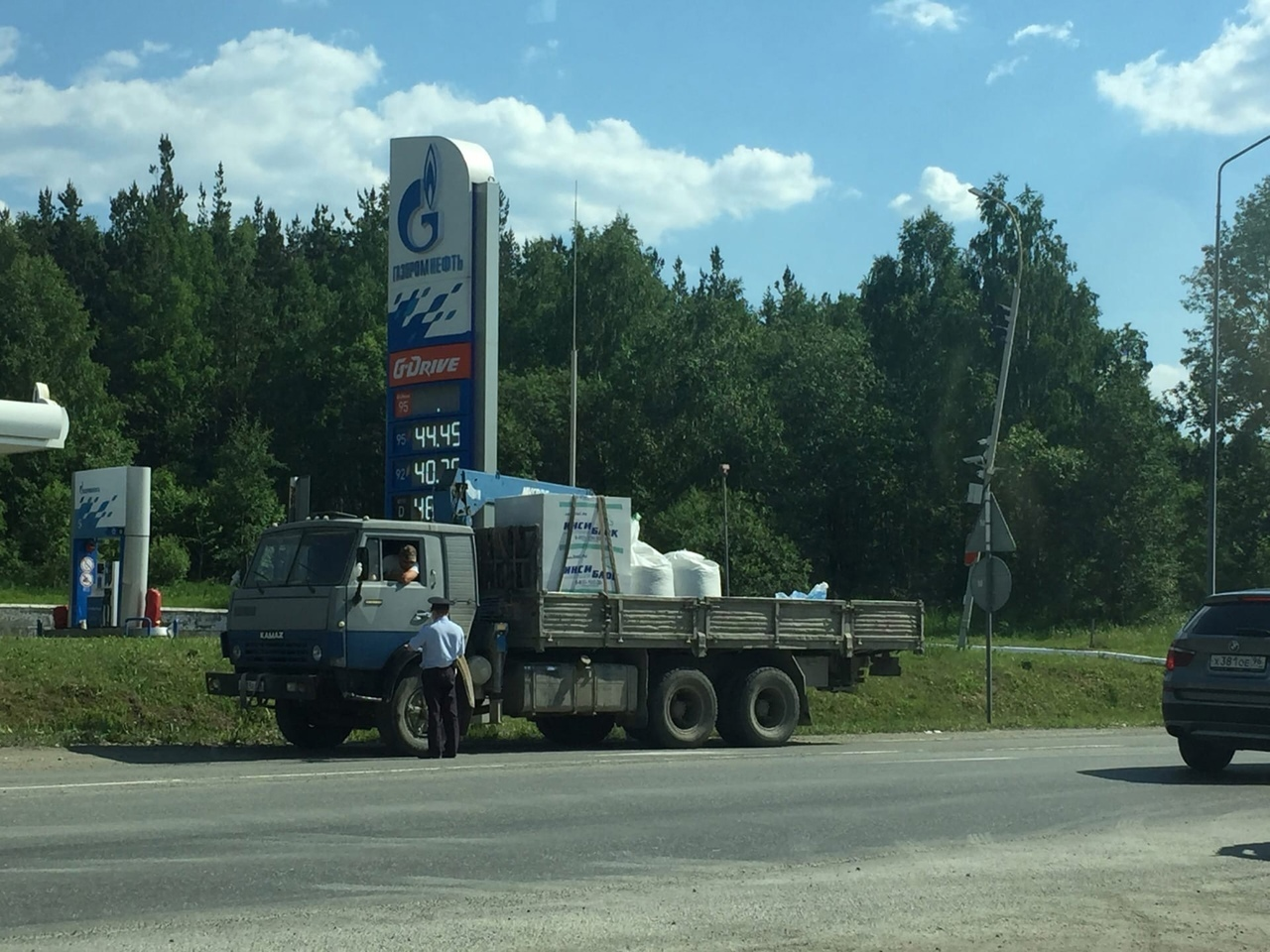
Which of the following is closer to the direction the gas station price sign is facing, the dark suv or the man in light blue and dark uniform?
the man in light blue and dark uniform

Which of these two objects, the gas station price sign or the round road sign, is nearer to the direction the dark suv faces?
the round road sign

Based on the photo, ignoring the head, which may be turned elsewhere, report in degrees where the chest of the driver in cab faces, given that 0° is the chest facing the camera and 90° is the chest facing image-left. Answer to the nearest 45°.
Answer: approximately 45°

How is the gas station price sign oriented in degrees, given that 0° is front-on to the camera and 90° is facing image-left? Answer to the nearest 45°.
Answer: approximately 45°

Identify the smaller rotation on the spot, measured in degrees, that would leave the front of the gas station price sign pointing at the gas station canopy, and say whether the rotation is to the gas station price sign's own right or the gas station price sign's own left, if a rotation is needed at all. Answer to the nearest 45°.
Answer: approximately 45° to the gas station price sign's own right

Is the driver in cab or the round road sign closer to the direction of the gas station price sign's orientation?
the driver in cab

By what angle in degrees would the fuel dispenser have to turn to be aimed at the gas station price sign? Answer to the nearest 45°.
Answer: approximately 45° to its left

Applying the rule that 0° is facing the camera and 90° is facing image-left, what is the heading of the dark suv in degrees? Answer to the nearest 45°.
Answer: approximately 225°

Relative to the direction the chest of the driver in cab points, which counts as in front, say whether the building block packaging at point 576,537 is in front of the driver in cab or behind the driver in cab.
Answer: behind

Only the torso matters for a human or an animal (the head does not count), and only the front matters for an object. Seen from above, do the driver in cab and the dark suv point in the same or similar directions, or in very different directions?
very different directions

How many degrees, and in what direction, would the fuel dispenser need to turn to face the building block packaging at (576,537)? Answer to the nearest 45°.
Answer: approximately 45° to its left
